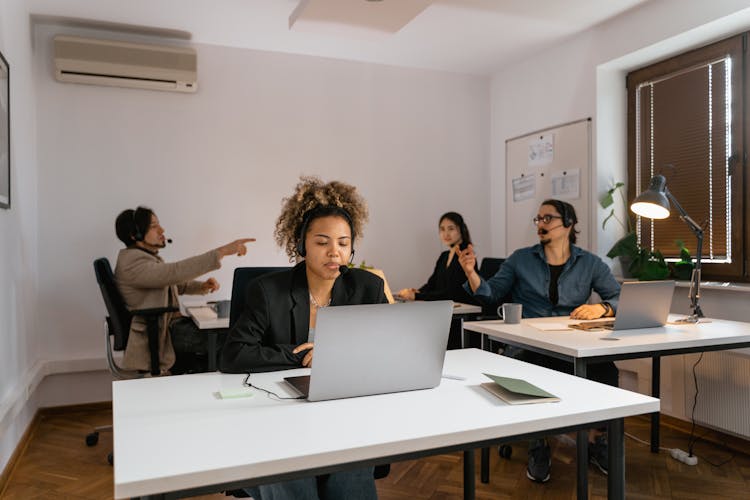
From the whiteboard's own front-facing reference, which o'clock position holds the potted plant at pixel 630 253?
The potted plant is roughly at 9 o'clock from the whiteboard.

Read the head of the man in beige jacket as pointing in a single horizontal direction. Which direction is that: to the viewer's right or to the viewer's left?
to the viewer's right

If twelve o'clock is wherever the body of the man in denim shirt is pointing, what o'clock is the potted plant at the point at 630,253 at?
The potted plant is roughly at 7 o'clock from the man in denim shirt.

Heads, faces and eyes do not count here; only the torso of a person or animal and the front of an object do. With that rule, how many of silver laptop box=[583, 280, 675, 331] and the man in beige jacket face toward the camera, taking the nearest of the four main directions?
0

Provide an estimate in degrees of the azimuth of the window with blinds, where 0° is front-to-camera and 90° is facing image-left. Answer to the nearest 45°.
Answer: approximately 45°

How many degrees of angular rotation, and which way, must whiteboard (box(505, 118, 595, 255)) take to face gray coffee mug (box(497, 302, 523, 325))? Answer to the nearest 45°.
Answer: approximately 45° to its left

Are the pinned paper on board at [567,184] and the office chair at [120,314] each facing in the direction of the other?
yes

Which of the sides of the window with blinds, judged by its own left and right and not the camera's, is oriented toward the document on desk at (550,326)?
front

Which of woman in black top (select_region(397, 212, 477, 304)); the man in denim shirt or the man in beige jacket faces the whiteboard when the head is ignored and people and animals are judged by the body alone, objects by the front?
the man in beige jacket

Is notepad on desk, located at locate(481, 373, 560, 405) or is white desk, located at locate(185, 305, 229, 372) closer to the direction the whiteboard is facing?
the white desk

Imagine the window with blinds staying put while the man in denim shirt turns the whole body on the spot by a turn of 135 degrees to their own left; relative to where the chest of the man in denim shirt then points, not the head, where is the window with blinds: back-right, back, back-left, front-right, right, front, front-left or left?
front

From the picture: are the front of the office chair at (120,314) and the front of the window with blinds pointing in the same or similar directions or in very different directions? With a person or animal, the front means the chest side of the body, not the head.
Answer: very different directions

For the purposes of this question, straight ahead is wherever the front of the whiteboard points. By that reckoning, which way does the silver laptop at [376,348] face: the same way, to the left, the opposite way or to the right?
to the right

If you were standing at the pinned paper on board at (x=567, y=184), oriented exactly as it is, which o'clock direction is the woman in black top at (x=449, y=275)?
The woman in black top is roughly at 1 o'clock from the pinned paper on board.

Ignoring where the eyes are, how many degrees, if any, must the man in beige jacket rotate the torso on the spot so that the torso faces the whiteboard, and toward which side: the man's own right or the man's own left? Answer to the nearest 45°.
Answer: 0° — they already face it

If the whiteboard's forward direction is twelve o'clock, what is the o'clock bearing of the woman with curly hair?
The woman with curly hair is roughly at 11 o'clock from the whiteboard.

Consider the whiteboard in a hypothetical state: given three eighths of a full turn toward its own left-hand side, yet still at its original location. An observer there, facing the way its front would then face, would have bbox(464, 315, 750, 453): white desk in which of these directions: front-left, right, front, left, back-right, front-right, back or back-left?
right

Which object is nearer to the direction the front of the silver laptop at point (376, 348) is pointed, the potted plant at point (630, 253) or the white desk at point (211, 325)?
the white desk
